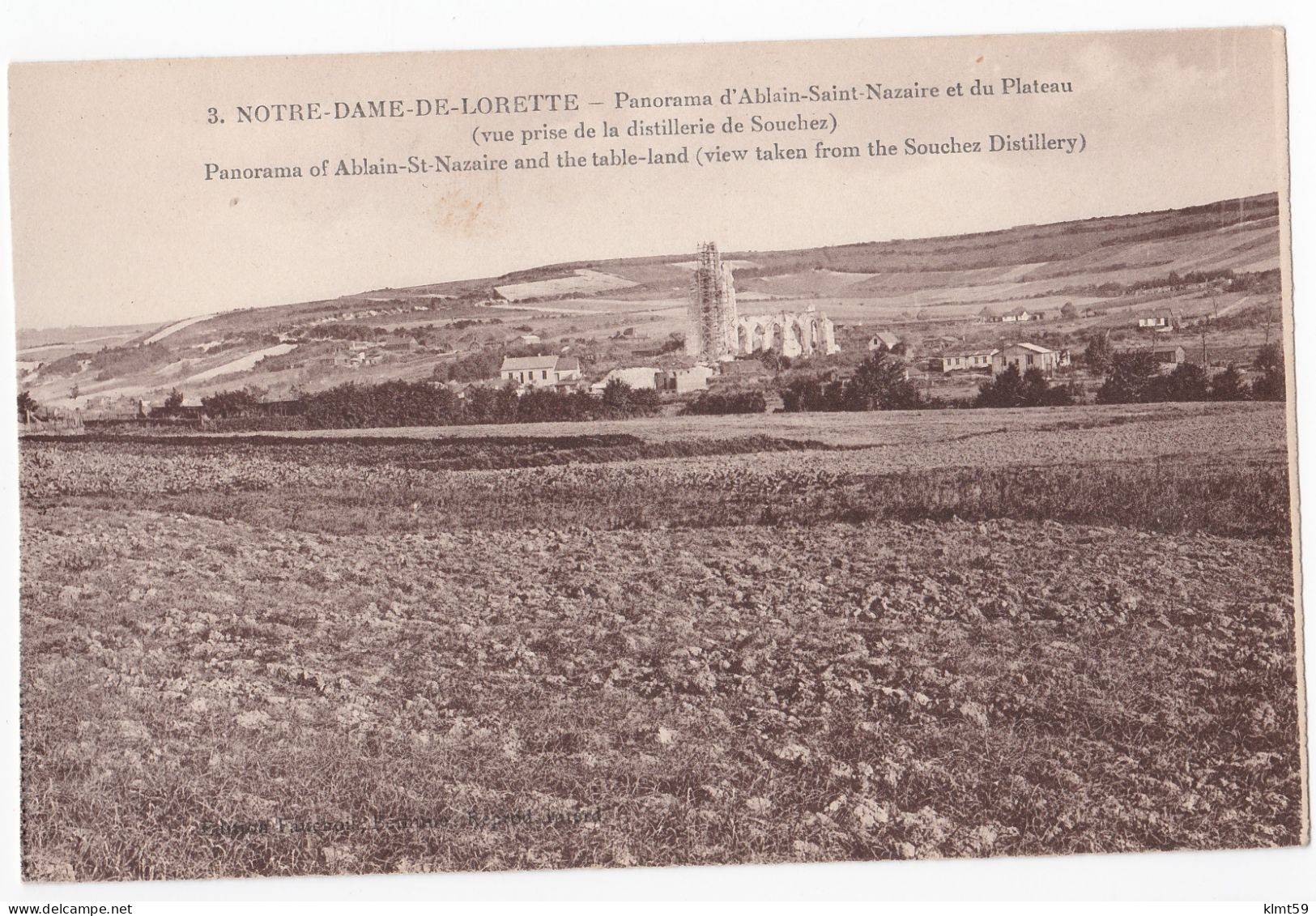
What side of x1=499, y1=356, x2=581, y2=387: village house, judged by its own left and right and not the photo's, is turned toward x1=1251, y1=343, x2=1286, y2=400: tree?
left

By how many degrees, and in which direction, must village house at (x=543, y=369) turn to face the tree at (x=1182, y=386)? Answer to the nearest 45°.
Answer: approximately 90° to its left

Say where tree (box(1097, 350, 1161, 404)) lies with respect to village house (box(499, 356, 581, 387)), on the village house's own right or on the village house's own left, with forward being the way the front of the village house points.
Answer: on the village house's own left

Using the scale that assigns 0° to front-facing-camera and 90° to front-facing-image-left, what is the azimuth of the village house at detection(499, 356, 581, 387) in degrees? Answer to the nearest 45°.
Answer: approximately 0°
